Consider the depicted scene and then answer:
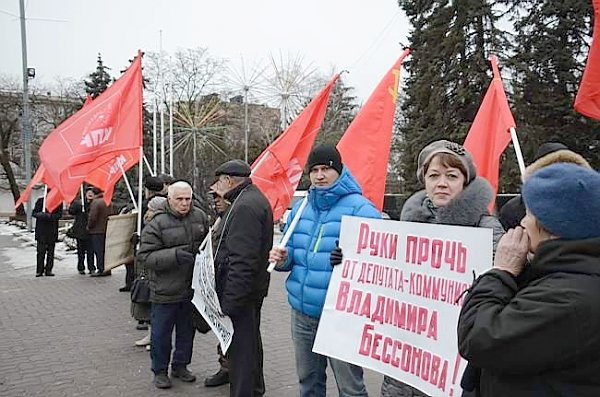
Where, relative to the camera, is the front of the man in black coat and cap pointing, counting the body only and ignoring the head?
to the viewer's left

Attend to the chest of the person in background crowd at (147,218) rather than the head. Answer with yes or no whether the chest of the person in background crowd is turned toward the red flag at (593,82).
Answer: no

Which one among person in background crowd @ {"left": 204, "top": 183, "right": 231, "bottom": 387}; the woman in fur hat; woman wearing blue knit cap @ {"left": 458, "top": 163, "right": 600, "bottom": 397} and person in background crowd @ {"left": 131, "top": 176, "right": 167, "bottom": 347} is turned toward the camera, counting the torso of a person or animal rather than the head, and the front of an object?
the woman in fur hat

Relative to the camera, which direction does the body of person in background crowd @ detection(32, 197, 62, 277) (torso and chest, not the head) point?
toward the camera

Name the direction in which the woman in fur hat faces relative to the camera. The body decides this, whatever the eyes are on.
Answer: toward the camera

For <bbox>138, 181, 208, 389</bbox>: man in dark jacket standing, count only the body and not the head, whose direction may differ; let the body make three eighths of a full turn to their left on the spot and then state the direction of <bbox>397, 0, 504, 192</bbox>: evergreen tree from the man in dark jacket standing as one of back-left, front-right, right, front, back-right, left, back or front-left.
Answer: front-right

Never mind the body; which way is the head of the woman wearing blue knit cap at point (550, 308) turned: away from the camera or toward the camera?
away from the camera

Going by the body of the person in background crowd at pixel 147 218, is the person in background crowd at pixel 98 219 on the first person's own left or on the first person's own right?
on the first person's own right

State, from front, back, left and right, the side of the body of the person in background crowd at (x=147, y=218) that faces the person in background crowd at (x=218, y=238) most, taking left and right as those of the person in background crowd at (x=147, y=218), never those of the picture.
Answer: left

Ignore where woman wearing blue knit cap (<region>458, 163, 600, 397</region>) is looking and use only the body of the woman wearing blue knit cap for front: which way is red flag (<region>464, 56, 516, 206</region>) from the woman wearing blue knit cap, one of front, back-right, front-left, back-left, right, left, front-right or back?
front-right

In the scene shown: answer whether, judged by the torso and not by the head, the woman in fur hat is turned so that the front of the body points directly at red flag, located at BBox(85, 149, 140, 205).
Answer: no

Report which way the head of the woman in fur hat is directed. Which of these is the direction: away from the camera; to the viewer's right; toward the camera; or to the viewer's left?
toward the camera

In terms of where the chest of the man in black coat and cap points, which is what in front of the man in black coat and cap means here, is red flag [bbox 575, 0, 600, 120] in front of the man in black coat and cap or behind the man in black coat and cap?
behind

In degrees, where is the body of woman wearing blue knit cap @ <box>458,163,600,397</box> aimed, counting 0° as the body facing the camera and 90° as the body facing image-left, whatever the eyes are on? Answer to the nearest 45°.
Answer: approximately 135°
